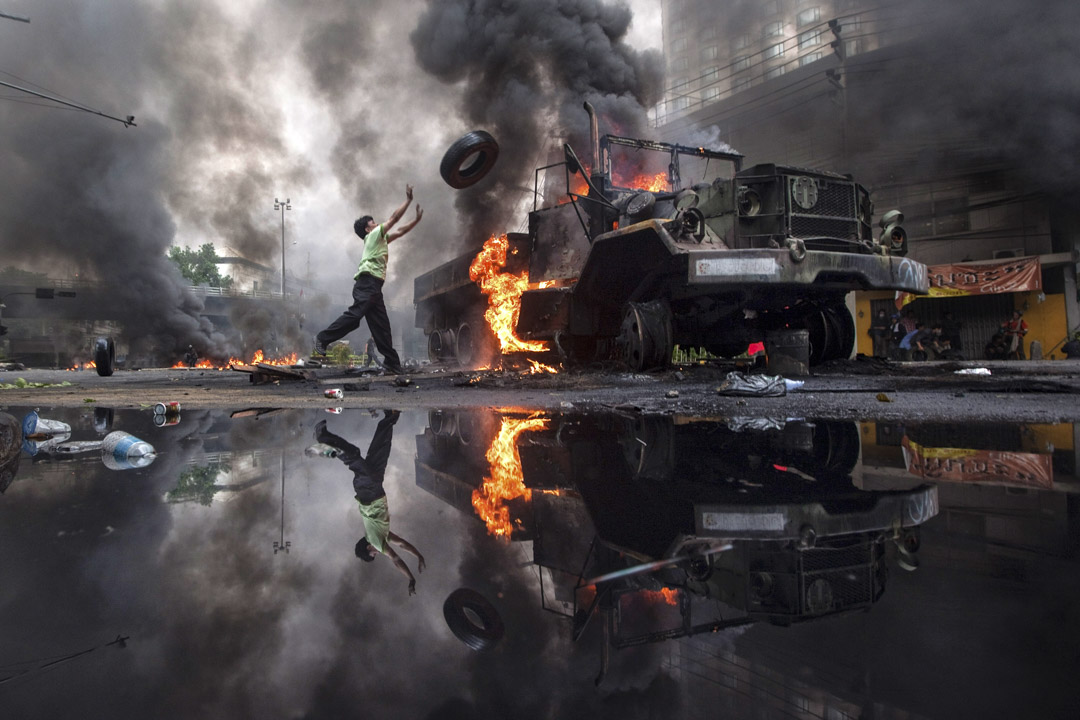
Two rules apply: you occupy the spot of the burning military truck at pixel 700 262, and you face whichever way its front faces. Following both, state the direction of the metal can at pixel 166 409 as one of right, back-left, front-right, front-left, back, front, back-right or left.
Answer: right

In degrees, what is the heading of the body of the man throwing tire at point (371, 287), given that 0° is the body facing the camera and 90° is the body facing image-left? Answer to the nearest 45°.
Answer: approximately 270°

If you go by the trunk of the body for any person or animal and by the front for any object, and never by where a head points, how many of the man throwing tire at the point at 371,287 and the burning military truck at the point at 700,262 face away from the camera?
0

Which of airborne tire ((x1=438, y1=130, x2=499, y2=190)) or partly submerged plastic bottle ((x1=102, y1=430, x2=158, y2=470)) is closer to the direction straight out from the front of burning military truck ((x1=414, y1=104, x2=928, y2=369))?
the partly submerged plastic bottle

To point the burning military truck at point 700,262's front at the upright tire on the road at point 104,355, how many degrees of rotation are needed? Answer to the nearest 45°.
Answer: approximately 135° to its right

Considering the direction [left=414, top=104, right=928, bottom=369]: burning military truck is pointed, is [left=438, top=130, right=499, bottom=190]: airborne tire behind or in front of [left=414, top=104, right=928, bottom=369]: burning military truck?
behind

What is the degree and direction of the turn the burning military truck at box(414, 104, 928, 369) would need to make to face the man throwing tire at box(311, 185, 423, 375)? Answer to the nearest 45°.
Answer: approximately 135° to its right

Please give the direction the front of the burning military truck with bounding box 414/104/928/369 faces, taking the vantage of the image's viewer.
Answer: facing the viewer and to the right of the viewer

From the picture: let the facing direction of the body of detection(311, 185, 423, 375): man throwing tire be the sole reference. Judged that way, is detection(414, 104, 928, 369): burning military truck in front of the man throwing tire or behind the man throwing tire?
in front
